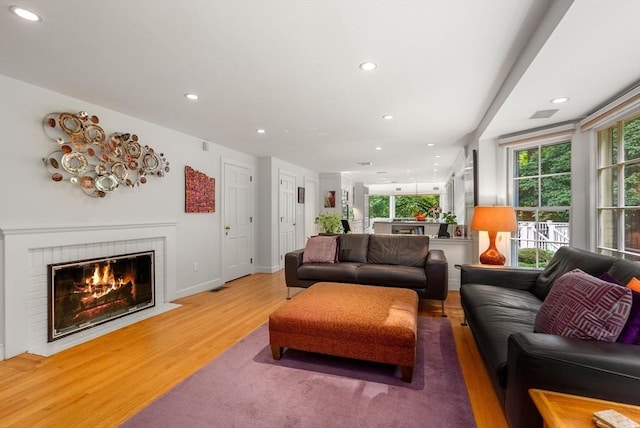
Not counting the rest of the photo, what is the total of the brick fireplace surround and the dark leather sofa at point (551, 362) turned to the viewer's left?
1

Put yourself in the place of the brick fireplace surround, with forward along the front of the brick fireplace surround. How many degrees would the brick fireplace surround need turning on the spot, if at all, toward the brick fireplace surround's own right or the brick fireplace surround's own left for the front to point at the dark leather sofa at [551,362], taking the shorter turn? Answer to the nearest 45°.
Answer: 0° — it already faces it

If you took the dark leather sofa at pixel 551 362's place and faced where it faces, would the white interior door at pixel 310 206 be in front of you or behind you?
in front

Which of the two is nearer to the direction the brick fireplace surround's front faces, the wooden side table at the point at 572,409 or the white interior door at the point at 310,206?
the wooden side table

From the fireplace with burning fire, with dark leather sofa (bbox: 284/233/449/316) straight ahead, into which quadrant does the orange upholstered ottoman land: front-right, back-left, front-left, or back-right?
front-right

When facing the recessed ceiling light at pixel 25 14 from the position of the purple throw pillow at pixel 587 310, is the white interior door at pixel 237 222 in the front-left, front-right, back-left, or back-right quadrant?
front-right

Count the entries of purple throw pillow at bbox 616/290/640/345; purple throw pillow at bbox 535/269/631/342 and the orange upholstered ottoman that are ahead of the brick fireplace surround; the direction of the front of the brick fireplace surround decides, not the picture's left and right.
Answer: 3

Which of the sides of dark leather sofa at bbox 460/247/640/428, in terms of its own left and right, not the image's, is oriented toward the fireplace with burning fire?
front

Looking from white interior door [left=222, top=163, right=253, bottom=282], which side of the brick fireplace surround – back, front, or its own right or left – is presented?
left

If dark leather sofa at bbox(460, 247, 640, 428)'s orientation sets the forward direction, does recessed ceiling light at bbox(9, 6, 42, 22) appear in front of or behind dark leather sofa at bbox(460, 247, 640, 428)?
in front

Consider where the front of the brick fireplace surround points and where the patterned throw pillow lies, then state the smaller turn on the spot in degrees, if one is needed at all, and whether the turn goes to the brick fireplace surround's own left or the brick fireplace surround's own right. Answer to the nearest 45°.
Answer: approximately 45° to the brick fireplace surround's own left

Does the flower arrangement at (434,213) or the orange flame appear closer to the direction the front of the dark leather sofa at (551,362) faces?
the orange flame

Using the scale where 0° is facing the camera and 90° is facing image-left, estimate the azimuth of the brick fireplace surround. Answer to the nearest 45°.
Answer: approximately 315°

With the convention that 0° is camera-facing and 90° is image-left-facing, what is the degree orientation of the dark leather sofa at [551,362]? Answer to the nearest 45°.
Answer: approximately 90°
